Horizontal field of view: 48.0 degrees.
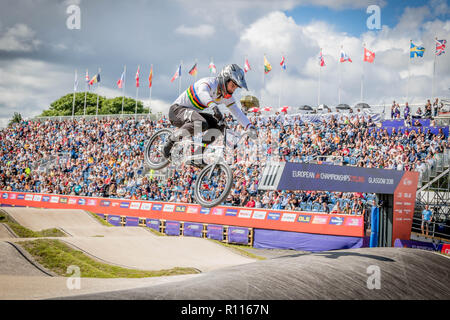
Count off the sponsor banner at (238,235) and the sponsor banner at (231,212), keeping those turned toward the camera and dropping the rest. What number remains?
2

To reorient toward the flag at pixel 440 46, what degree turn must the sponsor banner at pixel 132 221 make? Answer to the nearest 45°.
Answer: approximately 90° to its left

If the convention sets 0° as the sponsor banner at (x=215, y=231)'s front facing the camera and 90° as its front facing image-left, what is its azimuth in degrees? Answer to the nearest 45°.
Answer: approximately 0°

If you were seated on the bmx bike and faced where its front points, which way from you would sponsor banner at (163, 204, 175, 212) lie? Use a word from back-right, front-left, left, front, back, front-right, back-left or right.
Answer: back-left

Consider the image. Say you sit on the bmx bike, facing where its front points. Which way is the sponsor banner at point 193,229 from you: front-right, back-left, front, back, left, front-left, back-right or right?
back-left

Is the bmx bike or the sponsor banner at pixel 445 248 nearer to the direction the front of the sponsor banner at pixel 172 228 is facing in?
the bmx bike

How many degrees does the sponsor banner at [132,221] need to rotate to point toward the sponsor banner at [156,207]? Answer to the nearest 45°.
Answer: approximately 45° to its left

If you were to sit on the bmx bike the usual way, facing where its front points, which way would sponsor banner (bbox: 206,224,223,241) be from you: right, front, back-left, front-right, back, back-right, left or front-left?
back-left

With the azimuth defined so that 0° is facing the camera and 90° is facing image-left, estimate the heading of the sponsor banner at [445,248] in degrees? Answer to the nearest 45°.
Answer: approximately 0°

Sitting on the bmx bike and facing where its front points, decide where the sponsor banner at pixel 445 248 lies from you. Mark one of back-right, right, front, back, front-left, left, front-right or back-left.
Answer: left

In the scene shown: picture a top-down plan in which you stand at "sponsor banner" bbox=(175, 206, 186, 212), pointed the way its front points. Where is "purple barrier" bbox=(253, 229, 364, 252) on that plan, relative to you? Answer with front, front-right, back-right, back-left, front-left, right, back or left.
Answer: front-left

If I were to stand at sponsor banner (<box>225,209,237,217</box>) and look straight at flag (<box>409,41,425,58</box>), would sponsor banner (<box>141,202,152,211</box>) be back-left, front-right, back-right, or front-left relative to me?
back-left

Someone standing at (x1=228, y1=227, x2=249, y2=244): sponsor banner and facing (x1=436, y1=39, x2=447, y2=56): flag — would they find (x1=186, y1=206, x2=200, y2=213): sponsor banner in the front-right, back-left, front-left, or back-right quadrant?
back-left

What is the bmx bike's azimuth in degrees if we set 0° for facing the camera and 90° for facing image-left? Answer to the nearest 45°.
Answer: approximately 315°
